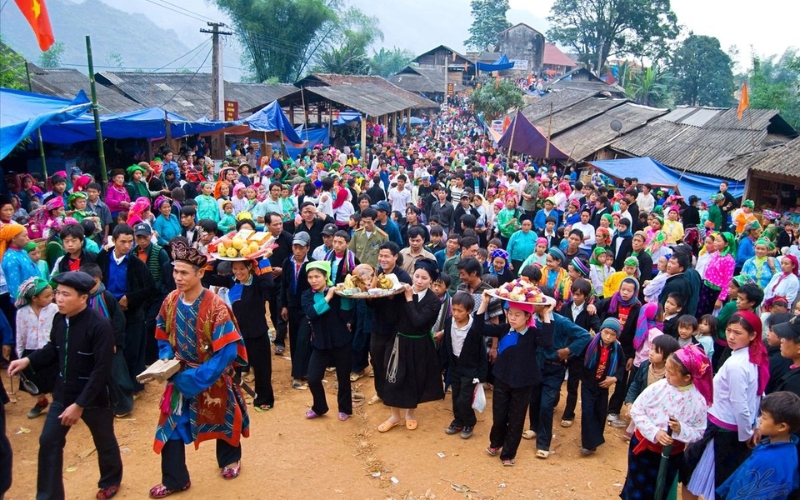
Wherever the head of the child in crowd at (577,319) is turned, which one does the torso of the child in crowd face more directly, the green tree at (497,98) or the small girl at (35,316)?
the small girl

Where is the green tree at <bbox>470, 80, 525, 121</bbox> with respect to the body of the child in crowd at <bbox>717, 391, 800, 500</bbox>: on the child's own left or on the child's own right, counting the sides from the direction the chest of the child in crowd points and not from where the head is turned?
on the child's own right

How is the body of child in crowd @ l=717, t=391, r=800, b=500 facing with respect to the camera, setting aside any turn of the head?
to the viewer's left

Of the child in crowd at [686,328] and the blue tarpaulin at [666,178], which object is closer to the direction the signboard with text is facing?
the child in crowd

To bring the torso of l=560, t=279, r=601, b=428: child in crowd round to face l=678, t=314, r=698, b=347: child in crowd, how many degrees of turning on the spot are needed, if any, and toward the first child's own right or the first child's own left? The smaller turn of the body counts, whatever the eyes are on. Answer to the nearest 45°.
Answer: approximately 135° to the first child's own left

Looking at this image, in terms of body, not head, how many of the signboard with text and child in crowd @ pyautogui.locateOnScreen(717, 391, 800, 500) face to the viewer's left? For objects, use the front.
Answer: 1

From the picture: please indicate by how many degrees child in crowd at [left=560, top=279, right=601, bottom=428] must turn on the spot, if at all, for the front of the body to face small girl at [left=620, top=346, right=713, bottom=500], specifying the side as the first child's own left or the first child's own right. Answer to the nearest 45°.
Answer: approximately 45° to the first child's own left

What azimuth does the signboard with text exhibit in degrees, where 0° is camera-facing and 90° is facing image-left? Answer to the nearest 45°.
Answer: approximately 0°

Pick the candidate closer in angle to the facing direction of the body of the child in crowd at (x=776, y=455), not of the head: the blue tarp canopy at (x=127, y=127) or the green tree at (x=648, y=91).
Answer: the blue tarp canopy
